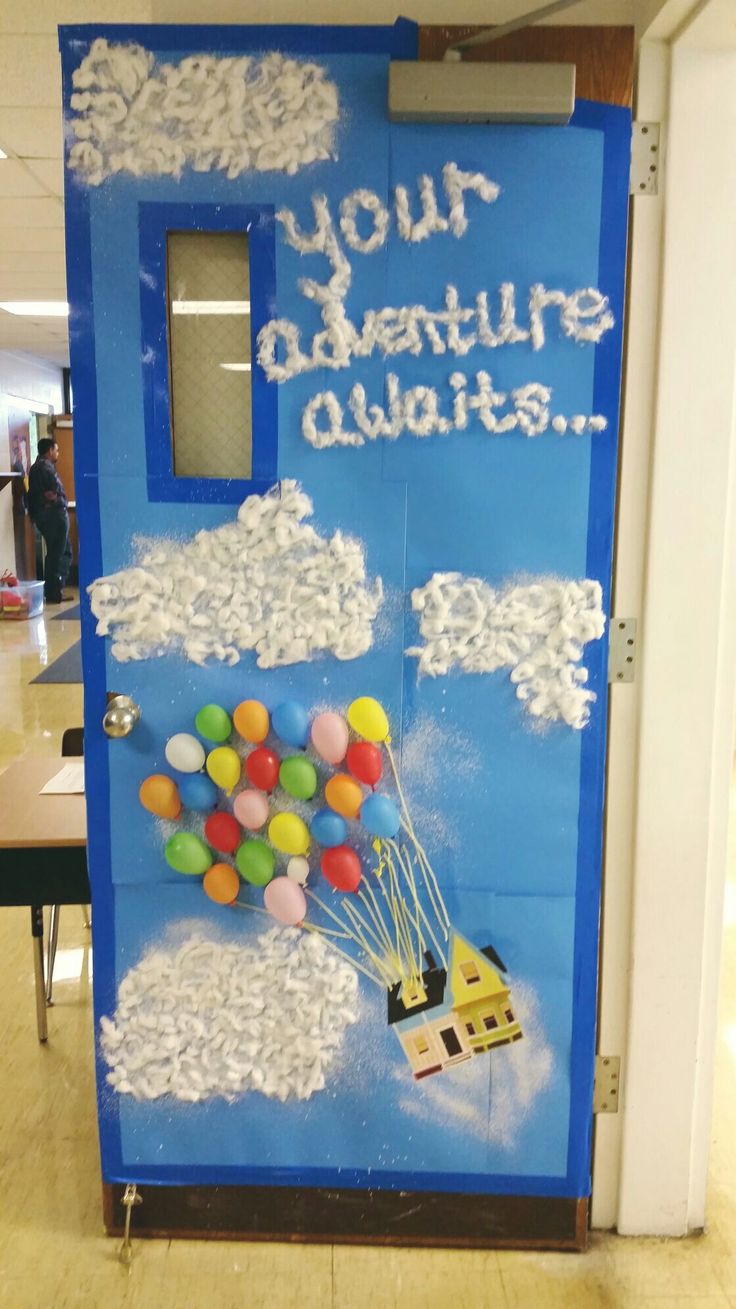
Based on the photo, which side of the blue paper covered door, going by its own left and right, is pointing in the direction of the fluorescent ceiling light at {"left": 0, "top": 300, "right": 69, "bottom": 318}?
back

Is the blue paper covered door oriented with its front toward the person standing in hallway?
no

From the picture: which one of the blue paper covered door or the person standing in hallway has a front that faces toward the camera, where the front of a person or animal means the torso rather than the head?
the blue paper covered door

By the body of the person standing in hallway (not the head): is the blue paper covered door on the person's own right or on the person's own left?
on the person's own right

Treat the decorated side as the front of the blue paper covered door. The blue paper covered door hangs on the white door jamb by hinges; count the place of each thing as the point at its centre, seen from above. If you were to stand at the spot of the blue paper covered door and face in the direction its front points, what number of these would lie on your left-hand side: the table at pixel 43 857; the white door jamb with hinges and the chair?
1

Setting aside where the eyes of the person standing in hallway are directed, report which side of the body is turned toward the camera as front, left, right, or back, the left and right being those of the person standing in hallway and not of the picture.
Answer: right

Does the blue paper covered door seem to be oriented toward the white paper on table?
no

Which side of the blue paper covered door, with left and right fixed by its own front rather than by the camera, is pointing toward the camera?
front

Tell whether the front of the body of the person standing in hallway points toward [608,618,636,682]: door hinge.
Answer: no

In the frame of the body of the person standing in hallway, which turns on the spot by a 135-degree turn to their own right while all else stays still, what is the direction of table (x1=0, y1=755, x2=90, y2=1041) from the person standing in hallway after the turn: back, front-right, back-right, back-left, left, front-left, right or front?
front-left
